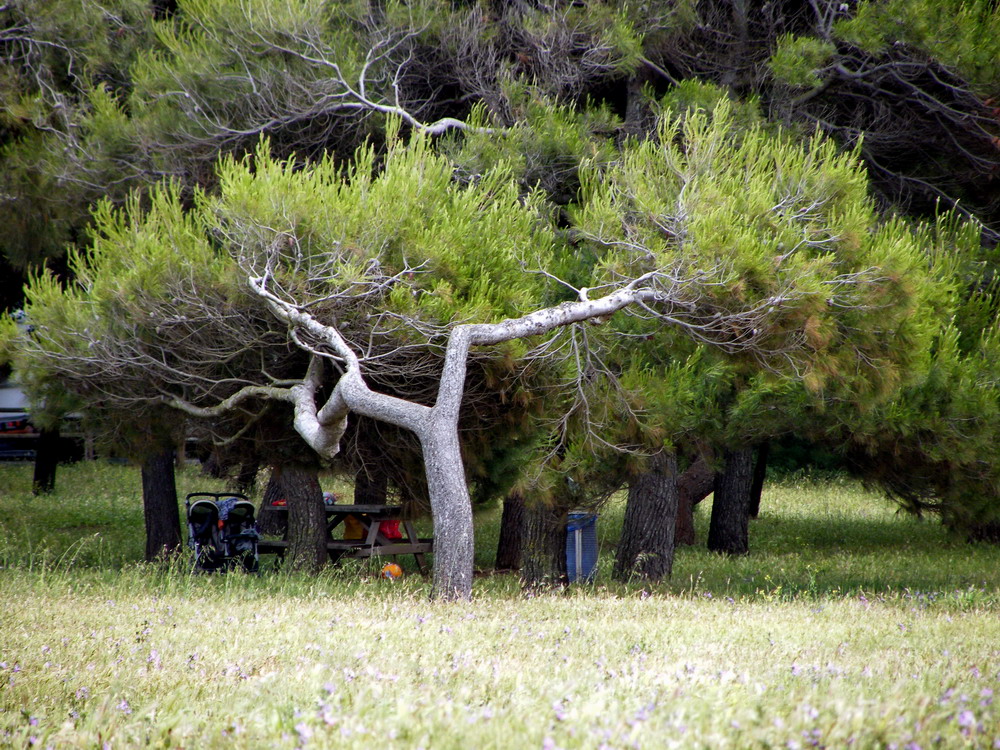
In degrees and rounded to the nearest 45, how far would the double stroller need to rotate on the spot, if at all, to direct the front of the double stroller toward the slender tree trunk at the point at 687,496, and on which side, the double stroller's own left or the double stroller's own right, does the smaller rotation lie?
approximately 135° to the double stroller's own left

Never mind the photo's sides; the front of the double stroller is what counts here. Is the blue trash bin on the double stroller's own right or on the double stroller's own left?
on the double stroller's own left

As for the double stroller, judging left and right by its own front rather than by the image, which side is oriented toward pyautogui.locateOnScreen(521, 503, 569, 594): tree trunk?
left

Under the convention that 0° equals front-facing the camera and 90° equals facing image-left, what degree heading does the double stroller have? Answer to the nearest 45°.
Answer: approximately 0°

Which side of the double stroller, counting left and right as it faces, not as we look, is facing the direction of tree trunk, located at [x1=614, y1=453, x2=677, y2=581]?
left

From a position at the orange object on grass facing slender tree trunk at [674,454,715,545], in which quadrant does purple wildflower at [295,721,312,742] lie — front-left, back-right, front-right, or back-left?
back-right

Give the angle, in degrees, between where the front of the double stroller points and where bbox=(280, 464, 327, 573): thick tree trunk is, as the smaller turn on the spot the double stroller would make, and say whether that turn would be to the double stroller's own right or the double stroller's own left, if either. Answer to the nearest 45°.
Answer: approximately 90° to the double stroller's own left

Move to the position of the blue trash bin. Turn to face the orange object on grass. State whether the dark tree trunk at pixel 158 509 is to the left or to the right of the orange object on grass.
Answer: right

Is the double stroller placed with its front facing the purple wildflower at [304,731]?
yes
